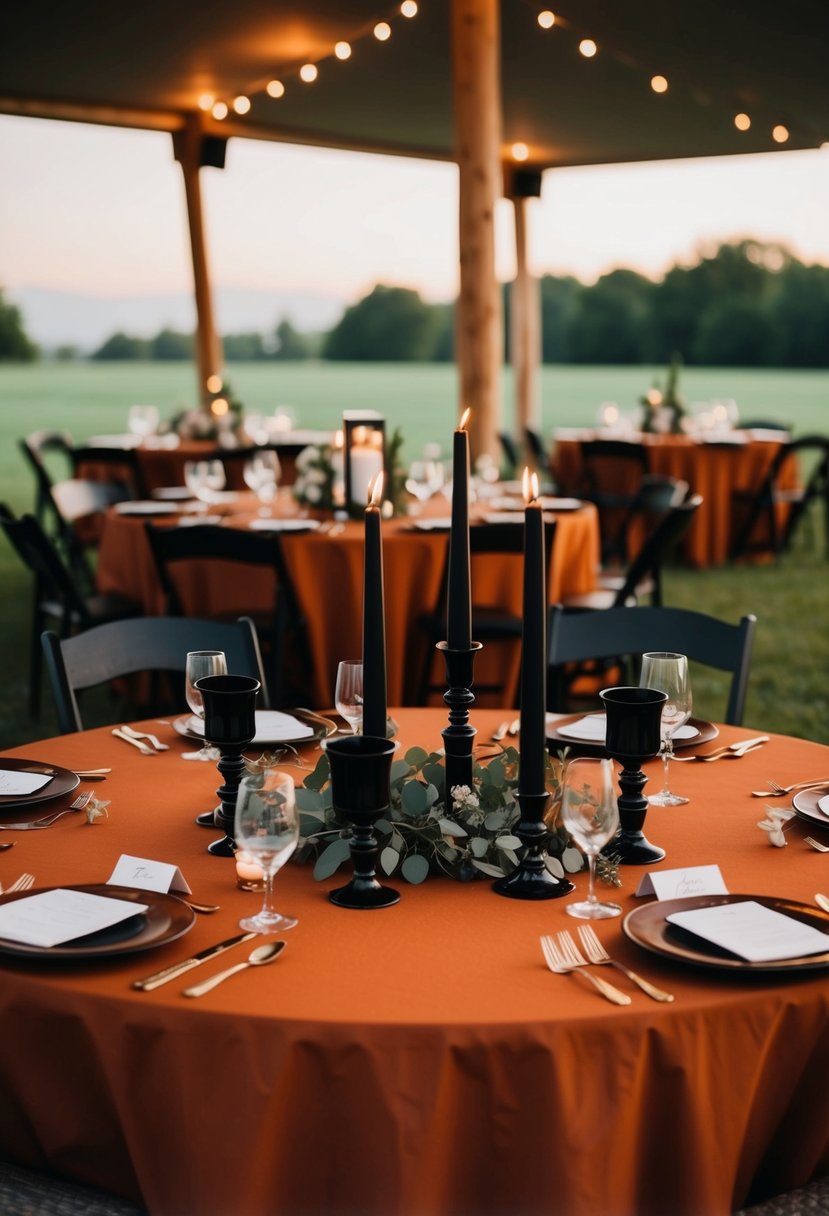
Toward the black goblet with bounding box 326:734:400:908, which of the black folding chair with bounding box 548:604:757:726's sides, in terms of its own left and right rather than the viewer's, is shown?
front

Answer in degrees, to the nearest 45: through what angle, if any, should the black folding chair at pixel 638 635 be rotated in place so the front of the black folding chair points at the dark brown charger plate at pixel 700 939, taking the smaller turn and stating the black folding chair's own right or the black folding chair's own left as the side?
0° — it already faces it

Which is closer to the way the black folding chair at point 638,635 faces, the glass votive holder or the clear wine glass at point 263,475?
the glass votive holder

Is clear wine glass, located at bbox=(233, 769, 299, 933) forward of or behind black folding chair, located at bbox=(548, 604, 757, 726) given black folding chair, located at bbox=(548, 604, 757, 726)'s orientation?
forward

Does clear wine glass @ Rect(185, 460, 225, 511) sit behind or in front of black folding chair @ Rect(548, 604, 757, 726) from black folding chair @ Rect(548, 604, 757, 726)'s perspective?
behind

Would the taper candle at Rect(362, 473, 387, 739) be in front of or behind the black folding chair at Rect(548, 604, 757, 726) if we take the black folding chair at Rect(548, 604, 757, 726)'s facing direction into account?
in front

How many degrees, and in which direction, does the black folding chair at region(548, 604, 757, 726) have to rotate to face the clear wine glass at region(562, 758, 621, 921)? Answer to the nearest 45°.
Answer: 0° — it already faces it

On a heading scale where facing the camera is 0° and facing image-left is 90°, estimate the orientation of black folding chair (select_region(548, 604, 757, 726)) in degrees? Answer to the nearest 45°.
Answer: approximately 0°

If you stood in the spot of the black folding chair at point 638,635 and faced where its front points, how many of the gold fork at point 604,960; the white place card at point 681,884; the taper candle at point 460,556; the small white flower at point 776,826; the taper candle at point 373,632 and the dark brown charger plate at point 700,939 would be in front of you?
6

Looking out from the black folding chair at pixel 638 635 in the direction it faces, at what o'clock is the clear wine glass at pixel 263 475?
The clear wine glass is roughly at 5 o'clock from the black folding chair.

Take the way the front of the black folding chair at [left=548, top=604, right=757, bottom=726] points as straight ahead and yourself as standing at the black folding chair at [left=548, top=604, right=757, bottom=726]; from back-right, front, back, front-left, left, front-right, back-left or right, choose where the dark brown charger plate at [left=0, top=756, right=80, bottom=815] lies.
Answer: front-right

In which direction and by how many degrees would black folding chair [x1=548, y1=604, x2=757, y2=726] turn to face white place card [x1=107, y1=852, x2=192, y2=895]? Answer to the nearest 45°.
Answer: approximately 45° to its right

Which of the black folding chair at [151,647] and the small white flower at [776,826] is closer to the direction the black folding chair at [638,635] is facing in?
the small white flower

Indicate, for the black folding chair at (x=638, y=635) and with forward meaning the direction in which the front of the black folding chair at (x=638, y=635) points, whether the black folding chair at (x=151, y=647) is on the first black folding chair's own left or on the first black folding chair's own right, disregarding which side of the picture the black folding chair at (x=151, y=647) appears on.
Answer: on the first black folding chair's own right

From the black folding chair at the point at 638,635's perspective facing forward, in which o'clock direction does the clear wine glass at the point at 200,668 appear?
The clear wine glass is roughly at 1 o'clock from the black folding chair.

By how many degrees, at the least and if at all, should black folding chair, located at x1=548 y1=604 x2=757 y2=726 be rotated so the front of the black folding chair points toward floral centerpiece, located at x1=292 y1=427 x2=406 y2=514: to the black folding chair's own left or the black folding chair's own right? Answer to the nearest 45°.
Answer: approximately 135° to the black folding chair's own right

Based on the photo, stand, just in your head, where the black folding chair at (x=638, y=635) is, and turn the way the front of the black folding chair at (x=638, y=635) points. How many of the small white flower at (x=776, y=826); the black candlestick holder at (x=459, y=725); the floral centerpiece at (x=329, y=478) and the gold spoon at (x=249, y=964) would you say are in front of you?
3

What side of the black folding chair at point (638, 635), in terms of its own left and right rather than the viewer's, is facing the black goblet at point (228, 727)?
front
